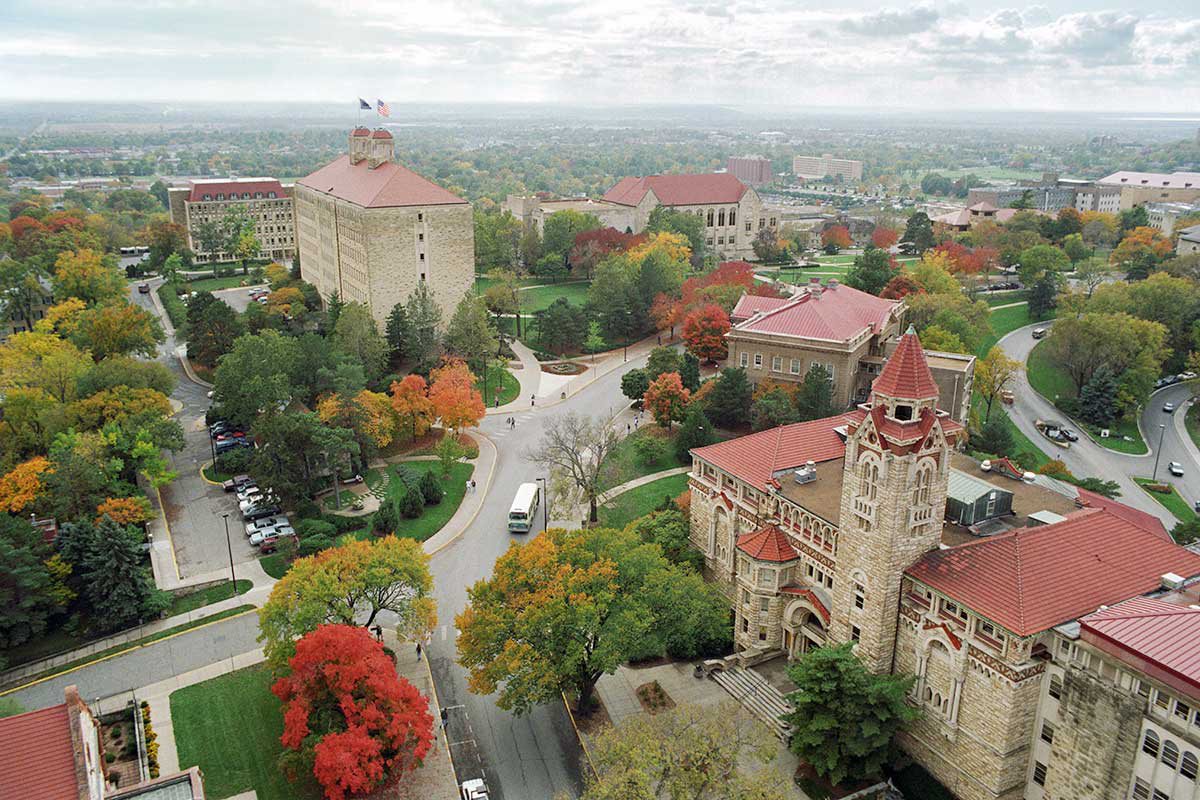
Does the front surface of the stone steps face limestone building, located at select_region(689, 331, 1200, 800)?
no

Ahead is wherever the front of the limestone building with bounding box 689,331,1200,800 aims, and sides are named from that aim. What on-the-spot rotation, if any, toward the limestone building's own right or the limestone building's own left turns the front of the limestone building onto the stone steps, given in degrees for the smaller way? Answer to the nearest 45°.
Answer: approximately 45° to the limestone building's own right

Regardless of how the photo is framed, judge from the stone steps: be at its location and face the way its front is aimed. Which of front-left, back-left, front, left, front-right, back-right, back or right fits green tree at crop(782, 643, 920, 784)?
left

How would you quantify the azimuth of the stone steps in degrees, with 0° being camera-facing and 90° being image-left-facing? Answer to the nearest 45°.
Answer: approximately 45°

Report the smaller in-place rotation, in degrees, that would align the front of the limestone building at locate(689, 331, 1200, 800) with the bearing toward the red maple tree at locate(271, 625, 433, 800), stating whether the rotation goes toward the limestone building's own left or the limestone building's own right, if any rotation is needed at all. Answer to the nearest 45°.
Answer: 0° — it already faces it

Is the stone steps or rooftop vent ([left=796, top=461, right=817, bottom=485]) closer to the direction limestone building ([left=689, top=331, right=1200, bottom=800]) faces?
the stone steps

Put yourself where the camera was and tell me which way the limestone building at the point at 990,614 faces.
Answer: facing the viewer and to the left of the viewer

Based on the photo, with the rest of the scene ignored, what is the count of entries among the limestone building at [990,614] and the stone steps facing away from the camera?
0

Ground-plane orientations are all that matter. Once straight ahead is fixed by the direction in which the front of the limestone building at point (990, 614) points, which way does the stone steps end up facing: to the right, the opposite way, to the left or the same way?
the same way

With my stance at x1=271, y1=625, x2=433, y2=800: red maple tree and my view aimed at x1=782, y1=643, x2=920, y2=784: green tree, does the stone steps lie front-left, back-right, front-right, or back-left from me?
front-left

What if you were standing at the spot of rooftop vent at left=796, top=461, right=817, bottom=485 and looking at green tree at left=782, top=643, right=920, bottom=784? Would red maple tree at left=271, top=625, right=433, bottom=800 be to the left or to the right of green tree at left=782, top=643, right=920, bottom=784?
right
